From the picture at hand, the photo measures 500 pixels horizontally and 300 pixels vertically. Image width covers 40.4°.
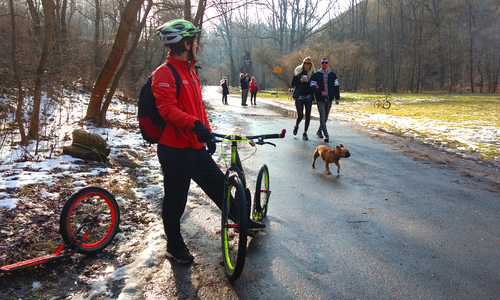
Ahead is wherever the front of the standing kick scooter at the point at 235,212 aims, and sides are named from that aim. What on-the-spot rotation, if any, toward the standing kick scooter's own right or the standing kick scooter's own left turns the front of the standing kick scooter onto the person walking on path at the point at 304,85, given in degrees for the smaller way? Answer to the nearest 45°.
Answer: approximately 180°

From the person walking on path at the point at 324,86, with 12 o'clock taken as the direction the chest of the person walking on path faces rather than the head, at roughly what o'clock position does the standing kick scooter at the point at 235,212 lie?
The standing kick scooter is roughly at 12 o'clock from the person walking on path.

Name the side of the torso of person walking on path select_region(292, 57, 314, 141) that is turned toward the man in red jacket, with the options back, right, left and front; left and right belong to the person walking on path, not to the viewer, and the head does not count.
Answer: front

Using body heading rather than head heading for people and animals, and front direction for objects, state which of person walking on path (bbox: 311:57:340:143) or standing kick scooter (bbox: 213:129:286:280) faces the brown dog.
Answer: the person walking on path

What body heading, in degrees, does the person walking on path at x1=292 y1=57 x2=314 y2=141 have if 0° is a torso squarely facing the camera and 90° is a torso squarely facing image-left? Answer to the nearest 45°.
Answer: approximately 0°

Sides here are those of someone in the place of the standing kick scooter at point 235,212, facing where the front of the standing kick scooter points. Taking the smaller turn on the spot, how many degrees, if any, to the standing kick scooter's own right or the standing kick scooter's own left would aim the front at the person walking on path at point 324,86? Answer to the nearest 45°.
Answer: approximately 180°

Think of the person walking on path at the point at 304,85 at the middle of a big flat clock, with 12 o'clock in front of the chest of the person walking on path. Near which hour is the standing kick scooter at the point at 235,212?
The standing kick scooter is roughly at 12 o'clock from the person walking on path.

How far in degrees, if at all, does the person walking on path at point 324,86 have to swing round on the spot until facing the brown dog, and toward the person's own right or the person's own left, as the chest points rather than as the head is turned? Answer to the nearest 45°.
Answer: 0° — they already face it
